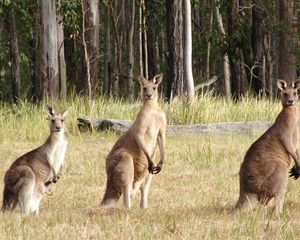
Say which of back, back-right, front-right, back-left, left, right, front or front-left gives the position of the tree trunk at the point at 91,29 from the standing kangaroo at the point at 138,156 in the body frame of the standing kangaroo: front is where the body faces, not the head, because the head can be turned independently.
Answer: back-left

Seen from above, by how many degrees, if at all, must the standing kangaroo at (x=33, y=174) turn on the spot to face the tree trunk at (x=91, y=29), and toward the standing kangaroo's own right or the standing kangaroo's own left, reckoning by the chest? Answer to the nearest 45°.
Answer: approximately 135° to the standing kangaroo's own left

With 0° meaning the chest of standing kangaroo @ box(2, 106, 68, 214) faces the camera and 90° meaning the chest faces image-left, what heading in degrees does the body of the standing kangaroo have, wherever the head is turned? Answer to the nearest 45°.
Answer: approximately 315°

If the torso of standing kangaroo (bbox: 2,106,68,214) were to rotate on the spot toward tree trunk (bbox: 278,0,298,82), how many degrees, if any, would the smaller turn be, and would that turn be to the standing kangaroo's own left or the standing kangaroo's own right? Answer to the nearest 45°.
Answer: approximately 90° to the standing kangaroo's own left

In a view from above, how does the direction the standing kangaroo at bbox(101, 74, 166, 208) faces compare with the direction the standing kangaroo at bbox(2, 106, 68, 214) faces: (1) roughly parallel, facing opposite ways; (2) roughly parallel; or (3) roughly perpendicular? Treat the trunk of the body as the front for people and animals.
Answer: roughly parallel

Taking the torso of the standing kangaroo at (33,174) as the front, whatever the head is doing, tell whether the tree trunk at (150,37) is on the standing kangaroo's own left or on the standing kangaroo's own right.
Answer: on the standing kangaroo's own left

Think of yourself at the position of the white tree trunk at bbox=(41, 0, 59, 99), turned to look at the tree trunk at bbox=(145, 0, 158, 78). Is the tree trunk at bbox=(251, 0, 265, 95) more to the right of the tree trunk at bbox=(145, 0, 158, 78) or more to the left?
right

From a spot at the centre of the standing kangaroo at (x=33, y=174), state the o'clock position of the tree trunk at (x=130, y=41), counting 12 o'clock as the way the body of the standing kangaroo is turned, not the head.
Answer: The tree trunk is roughly at 8 o'clock from the standing kangaroo.
